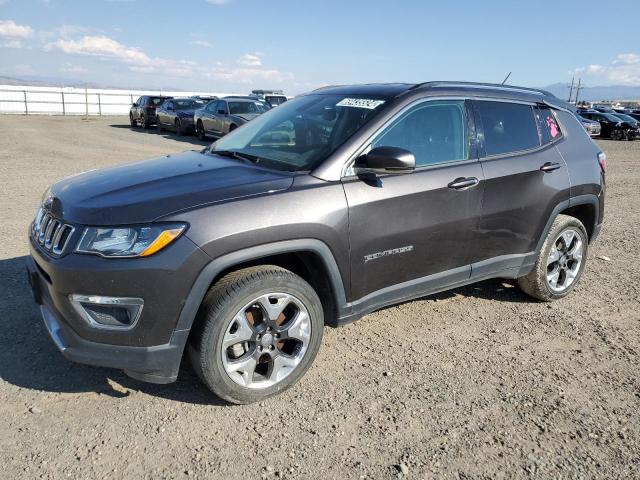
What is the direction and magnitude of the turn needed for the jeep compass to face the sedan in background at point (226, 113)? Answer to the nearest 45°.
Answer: approximately 135° to its right

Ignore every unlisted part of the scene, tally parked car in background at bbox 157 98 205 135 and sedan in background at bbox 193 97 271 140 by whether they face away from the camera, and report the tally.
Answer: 0

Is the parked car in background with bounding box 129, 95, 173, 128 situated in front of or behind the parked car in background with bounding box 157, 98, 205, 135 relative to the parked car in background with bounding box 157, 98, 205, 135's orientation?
behind

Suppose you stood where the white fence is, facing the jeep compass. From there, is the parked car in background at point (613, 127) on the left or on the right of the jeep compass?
left

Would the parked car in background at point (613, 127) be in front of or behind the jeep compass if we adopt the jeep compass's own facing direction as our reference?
behind

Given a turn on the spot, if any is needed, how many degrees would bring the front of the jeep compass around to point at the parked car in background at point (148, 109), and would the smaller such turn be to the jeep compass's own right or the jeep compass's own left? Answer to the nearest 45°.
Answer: approximately 135° to the jeep compass's own right

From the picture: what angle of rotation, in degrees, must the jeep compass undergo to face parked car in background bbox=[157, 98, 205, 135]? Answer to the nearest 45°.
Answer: approximately 135° to its right

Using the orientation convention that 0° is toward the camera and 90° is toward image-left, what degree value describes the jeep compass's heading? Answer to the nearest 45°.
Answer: approximately 45°
